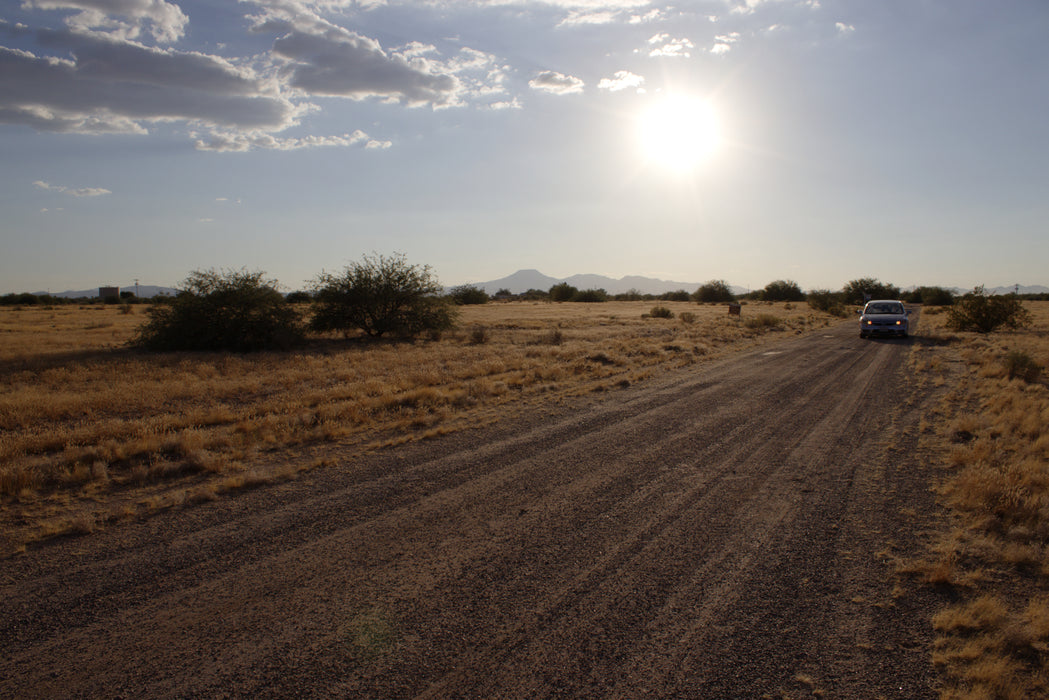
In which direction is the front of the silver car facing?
toward the camera

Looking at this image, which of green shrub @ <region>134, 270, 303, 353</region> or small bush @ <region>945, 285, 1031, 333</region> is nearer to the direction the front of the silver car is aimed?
the green shrub

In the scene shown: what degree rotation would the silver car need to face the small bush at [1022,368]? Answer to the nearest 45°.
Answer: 0° — it already faces it

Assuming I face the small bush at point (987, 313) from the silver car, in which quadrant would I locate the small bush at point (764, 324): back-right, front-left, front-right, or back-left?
front-left

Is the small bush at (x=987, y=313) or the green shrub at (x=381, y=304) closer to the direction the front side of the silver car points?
the green shrub

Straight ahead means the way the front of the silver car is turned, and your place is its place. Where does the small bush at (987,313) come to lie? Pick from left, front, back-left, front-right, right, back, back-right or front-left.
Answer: back-left

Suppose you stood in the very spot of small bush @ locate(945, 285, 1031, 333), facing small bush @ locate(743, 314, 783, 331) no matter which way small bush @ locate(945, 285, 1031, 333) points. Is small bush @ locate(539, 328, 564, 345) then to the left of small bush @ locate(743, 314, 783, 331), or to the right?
left

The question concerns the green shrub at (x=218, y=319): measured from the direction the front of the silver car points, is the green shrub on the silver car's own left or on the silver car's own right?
on the silver car's own right

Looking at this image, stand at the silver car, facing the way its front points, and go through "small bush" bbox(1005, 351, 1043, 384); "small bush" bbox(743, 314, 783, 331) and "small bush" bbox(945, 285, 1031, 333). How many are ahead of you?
1

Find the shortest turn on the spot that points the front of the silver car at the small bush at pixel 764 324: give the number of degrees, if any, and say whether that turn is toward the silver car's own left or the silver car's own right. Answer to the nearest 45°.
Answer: approximately 135° to the silver car's own right
